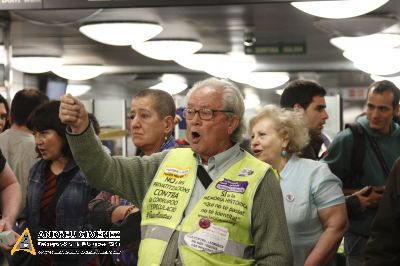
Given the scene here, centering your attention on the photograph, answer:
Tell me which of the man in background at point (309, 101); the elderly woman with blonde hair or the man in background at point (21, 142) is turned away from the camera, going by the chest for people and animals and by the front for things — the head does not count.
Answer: the man in background at point (21, 142)

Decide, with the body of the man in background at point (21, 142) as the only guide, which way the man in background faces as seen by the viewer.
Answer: away from the camera

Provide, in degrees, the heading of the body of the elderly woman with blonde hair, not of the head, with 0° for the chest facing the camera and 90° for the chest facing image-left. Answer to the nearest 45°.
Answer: approximately 45°

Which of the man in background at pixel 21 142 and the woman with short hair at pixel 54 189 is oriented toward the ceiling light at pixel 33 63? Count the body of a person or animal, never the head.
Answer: the man in background

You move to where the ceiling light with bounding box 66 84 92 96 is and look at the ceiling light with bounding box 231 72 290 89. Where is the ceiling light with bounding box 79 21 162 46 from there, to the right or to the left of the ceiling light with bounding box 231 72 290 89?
right

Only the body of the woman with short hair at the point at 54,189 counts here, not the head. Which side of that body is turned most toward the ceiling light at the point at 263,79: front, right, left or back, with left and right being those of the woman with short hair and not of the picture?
back

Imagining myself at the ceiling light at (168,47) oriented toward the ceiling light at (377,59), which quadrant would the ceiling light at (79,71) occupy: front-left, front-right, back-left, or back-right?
back-left

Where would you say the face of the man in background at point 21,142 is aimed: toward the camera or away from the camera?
away from the camera

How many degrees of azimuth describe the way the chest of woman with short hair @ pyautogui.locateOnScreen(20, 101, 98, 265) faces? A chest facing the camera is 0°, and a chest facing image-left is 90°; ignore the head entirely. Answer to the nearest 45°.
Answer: approximately 45°

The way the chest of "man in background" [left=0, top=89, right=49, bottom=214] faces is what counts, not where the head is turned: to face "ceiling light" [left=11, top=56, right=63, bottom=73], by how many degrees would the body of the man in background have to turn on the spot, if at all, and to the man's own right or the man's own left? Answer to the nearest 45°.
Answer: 0° — they already face it

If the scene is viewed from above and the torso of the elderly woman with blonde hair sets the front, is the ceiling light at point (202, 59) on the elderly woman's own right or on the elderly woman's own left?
on the elderly woman's own right
